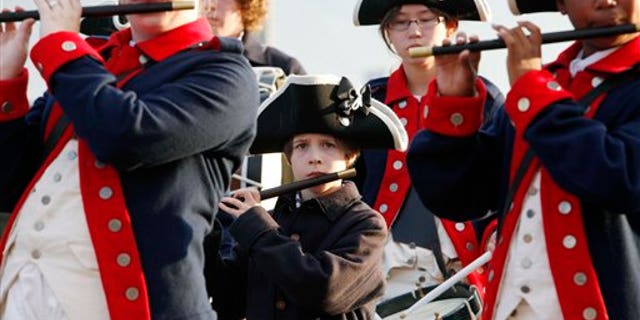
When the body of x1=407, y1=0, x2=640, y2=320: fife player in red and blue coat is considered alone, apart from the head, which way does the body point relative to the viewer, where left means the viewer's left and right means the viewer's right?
facing the viewer and to the left of the viewer
